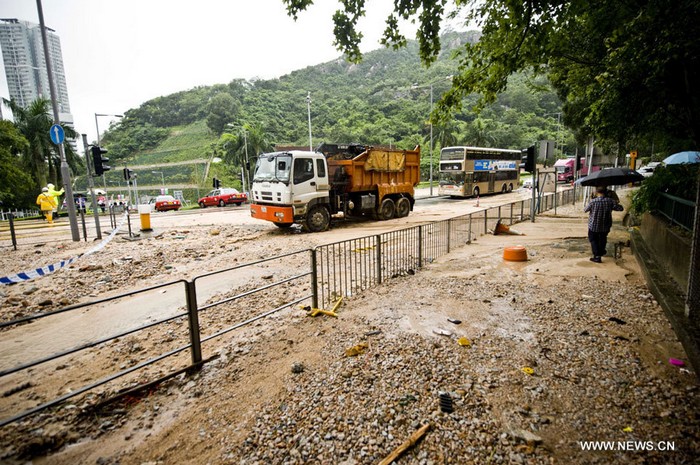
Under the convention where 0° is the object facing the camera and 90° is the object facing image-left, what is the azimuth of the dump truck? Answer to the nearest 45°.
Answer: approximately 45°

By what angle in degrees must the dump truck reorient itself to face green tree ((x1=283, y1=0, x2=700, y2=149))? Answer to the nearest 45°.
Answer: approximately 90° to its left

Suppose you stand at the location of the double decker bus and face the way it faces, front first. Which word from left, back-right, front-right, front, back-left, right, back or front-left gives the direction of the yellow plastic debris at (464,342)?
front-left

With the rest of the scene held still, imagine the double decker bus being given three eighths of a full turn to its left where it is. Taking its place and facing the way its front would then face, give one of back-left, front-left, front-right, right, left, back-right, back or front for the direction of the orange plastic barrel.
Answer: right

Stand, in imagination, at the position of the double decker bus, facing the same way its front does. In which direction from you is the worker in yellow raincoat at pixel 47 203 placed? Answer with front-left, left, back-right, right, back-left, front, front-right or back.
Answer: front

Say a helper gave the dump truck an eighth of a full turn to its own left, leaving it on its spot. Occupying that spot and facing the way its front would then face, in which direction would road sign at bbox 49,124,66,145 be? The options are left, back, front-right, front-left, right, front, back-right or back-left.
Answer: right

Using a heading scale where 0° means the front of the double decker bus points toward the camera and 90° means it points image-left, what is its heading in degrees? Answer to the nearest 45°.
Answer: approximately 45°

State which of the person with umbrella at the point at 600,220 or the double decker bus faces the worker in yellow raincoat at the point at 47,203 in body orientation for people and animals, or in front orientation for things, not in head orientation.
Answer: the double decker bus

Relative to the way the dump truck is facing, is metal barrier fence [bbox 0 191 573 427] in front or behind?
in front

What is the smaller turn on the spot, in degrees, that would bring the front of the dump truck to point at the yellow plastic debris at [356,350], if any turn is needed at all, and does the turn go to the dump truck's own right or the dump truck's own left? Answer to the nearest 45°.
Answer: approximately 45° to the dump truck's own left

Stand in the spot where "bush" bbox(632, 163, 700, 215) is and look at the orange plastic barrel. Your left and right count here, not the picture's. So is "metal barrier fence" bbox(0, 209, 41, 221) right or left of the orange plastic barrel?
right

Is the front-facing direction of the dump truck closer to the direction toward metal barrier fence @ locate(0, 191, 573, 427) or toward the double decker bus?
the metal barrier fence

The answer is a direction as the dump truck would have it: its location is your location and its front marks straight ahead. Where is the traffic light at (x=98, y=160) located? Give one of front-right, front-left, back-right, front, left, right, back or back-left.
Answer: front-right
